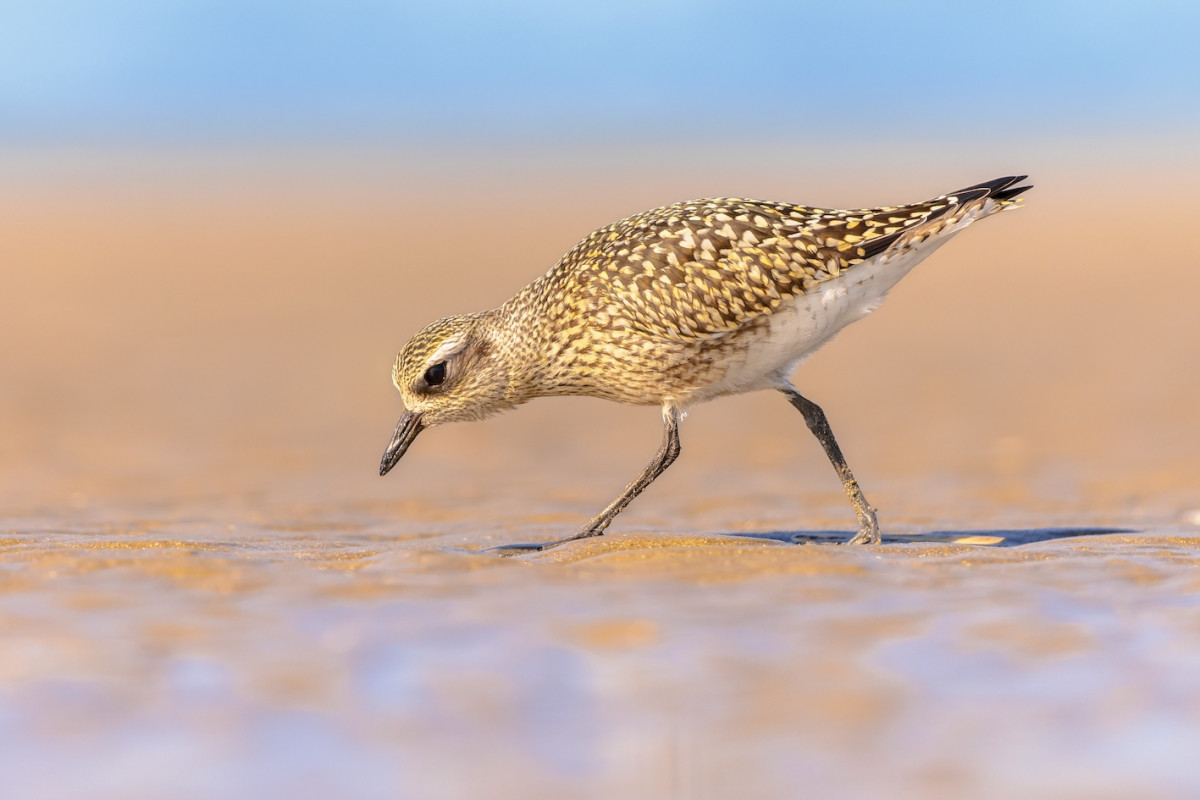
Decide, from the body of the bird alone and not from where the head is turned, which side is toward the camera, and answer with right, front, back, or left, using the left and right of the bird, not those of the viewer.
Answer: left
